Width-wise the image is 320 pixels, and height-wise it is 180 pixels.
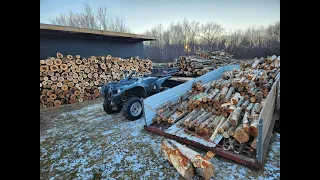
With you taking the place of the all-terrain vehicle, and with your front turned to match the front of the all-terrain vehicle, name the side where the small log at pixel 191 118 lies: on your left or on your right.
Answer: on your left

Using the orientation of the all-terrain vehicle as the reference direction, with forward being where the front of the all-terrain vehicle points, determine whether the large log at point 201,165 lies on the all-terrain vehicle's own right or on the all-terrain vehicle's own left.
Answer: on the all-terrain vehicle's own left

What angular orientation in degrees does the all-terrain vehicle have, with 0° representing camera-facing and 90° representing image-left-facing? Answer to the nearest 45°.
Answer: approximately 45°

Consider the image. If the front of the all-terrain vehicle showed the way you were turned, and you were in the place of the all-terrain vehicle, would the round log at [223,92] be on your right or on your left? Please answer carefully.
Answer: on your left

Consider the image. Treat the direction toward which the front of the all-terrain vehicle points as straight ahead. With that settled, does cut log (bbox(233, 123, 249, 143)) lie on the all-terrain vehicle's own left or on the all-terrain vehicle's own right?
on the all-terrain vehicle's own left

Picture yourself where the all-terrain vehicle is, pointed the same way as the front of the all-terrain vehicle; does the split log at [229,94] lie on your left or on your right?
on your left
